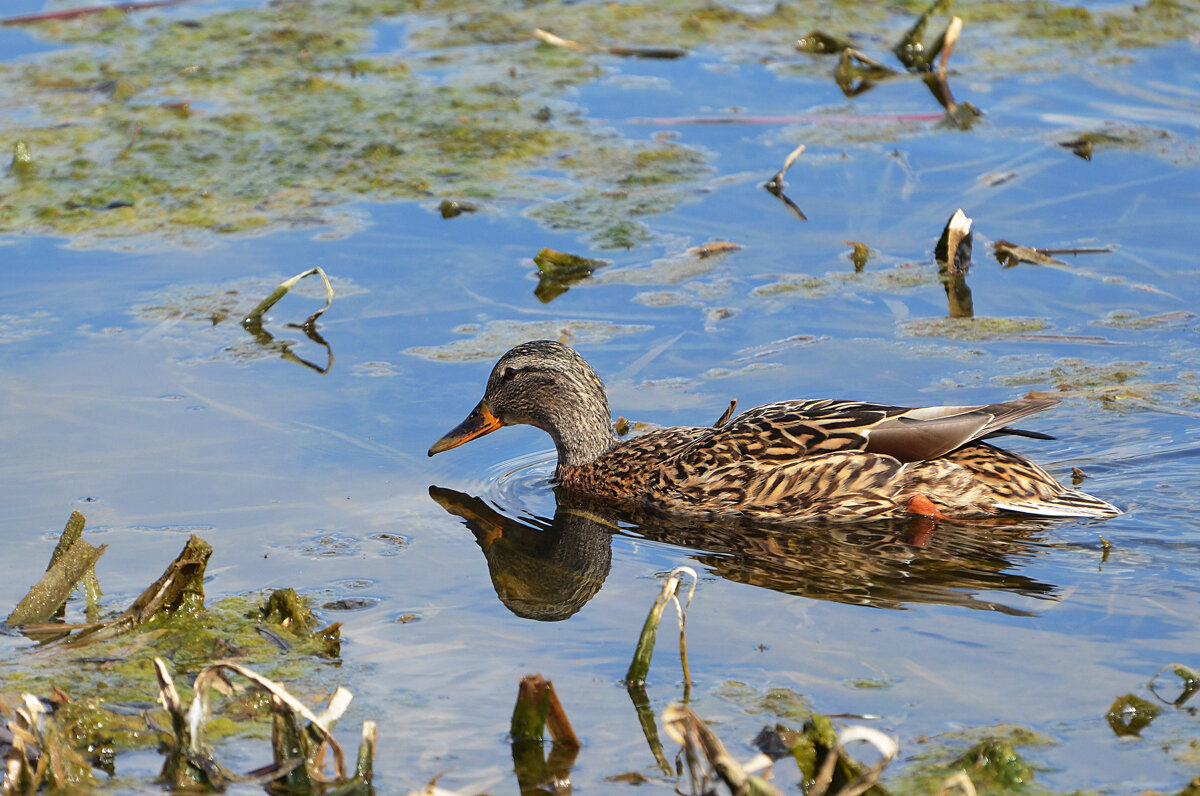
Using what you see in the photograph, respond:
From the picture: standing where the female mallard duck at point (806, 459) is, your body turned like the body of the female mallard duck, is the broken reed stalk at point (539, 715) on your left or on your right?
on your left

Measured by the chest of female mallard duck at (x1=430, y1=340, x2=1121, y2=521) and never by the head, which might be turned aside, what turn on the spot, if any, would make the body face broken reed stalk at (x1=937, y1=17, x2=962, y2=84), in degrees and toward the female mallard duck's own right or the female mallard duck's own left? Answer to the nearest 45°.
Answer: approximately 90° to the female mallard duck's own right

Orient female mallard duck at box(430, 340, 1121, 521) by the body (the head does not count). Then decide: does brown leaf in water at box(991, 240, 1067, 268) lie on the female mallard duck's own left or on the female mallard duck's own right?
on the female mallard duck's own right

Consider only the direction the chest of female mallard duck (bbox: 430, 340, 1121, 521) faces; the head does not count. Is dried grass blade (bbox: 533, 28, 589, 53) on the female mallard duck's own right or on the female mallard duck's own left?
on the female mallard duck's own right

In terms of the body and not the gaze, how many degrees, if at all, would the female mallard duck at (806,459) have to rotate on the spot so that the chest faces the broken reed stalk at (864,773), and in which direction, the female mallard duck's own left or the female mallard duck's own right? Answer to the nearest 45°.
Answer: approximately 90° to the female mallard duck's own left

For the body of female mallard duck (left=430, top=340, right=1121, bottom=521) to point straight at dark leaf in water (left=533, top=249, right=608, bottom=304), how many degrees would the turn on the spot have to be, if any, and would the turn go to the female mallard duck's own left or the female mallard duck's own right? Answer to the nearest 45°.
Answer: approximately 45° to the female mallard duck's own right

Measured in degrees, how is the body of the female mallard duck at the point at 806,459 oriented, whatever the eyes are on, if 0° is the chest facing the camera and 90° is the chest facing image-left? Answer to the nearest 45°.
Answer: approximately 90°

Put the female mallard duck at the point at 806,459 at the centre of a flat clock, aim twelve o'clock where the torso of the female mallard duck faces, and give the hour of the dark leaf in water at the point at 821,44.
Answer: The dark leaf in water is roughly at 3 o'clock from the female mallard duck.

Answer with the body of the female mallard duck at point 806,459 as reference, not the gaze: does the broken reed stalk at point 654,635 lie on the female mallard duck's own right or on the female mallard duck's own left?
on the female mallard duck's own left

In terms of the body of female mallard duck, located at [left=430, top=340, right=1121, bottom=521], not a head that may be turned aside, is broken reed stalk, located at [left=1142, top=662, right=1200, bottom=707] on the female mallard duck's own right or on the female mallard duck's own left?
on the female mallard duck's own left

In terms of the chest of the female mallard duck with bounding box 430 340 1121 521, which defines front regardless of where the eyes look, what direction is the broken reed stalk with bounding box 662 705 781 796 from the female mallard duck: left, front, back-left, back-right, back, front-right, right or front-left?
left

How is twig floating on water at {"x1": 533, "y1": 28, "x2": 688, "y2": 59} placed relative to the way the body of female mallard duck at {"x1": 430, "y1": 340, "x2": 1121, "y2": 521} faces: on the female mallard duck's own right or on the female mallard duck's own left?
on the female mallard duck's own right

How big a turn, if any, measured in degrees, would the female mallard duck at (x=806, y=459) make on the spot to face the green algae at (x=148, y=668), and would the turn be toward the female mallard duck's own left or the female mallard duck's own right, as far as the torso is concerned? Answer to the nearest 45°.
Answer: approximately 45° to the female mallard duck's own left

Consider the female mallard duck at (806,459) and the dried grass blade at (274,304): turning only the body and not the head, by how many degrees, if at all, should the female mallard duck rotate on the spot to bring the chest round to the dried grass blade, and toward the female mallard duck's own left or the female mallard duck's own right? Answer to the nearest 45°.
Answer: approximately 45° to the female mallard duck's own right
